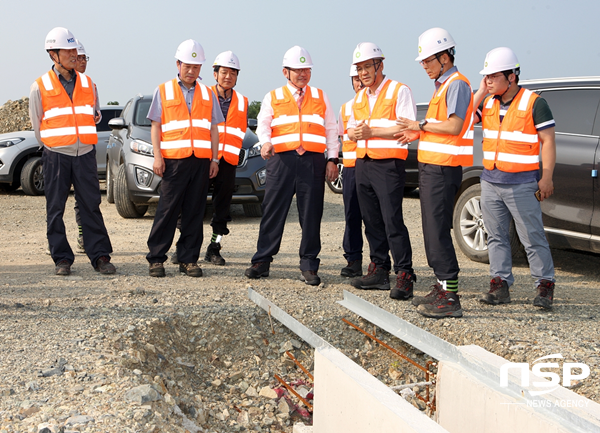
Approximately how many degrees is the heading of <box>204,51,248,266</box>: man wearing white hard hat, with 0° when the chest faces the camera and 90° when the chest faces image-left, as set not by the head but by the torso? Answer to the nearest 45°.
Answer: approximately 0°

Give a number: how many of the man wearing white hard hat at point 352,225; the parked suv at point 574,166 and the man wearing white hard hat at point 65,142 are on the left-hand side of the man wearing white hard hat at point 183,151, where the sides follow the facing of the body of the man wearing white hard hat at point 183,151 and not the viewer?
2

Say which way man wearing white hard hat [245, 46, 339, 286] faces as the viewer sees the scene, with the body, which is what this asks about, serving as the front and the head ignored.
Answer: toward the camera

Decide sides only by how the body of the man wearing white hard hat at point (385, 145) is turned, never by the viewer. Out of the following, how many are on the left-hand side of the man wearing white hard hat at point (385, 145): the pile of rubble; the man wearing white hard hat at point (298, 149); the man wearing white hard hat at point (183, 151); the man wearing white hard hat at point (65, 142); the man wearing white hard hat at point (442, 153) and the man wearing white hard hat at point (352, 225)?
1

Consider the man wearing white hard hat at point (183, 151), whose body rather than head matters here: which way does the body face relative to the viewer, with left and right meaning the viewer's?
facing the viewer

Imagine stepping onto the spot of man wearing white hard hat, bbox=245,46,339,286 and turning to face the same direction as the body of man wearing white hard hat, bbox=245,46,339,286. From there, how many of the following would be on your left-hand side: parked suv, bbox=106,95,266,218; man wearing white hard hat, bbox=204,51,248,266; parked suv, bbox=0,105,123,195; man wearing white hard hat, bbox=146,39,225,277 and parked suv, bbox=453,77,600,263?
1

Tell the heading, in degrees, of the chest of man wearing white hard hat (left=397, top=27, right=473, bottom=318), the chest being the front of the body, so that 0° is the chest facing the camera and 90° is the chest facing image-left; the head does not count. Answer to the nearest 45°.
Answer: approximately 90°

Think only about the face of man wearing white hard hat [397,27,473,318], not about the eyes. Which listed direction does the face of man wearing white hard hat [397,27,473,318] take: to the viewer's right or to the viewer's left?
to the viewer's left

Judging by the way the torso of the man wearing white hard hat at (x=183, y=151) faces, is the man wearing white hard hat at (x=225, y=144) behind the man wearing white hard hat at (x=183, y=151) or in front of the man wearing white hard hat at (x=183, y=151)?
behind

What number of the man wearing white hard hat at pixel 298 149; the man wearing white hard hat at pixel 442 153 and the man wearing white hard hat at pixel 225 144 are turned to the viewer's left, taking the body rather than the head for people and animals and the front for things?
1

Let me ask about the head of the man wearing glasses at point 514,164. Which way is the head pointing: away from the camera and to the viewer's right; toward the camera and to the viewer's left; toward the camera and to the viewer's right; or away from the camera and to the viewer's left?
toward the camera and to the viewer's left
